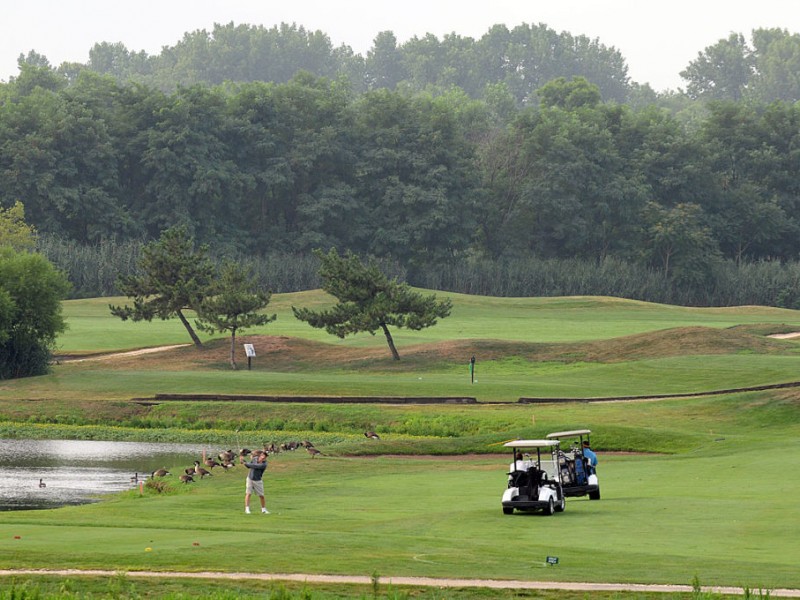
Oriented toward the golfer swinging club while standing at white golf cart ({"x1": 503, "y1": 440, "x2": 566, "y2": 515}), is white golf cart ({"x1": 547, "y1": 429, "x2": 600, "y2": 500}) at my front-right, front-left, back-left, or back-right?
back-right

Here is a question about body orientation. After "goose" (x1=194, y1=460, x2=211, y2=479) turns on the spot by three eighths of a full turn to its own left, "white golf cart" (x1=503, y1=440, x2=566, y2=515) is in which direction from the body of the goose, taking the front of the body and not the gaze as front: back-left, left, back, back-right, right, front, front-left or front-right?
front

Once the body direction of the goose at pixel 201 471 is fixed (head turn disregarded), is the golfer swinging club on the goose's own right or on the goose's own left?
on the goose's own left

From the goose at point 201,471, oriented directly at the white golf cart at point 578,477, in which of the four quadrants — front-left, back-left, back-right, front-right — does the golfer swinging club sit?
front-right

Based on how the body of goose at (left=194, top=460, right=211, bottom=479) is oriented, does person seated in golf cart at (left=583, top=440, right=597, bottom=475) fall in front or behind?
behind

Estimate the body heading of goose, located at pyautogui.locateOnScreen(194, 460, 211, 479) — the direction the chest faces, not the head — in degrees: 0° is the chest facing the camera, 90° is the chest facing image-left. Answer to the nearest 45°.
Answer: approximately 90°

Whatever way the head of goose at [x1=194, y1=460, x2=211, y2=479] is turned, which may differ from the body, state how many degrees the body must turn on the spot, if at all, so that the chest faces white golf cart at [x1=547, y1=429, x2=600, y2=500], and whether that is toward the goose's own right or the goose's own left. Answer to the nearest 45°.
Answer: approximately 135° to the goose's own left
